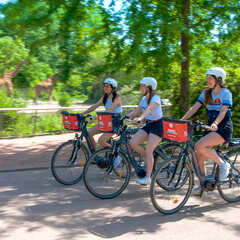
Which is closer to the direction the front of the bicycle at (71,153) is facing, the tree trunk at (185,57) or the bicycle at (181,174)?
the bicycle
